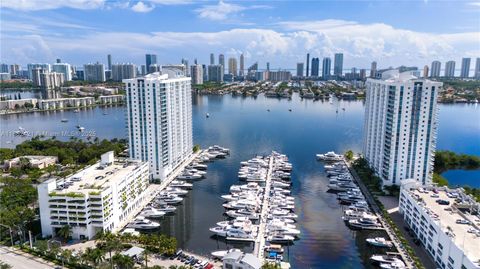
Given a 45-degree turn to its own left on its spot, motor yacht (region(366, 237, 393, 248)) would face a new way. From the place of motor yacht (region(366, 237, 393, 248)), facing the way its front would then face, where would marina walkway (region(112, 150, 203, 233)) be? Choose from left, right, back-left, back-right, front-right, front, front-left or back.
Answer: front-right

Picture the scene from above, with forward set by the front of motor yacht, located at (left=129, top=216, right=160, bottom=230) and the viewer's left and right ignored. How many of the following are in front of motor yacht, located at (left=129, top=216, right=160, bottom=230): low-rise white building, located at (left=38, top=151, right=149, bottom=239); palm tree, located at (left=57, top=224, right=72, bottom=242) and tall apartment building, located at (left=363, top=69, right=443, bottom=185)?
1

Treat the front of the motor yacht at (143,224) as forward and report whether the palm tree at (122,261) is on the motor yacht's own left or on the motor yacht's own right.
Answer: on the motor yacht's own right

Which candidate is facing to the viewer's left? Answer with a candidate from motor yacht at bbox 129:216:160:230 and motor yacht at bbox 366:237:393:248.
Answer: motor yacht at bbox 366:237:393:248

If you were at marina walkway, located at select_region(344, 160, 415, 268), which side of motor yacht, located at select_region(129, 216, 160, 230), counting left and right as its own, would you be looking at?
front

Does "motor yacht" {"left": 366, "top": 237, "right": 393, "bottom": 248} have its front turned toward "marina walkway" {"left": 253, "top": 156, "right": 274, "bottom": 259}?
yes

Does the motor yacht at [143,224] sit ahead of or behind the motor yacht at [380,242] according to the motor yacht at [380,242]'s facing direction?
ahead

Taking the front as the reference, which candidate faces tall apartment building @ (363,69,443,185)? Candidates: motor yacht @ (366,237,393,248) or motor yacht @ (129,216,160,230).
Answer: motor yacht @ (129,216,160,230)

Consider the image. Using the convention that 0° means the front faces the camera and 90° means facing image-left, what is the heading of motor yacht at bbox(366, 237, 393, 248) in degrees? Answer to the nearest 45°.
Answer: approximately 90°

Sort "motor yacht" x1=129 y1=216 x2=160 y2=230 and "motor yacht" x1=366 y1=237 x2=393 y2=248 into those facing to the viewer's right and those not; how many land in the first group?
1

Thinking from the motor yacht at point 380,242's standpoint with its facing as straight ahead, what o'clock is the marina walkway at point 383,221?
The marina walkway is roughly at 3 o'clock from the motor yacht.

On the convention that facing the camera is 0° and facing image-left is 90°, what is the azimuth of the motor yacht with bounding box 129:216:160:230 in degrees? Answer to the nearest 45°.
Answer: approximately 270°

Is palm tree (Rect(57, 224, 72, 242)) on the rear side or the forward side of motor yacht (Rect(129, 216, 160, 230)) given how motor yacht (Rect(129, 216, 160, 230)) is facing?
on the rear side

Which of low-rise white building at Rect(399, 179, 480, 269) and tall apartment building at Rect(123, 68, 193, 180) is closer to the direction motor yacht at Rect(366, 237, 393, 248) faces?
the tall apartment building

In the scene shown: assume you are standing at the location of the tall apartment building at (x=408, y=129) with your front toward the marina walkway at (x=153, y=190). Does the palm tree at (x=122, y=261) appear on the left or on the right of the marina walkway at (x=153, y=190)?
left

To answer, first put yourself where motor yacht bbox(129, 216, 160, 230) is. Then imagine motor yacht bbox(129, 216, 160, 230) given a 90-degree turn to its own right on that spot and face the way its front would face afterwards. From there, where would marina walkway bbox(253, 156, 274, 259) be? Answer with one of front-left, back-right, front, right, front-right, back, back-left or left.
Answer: left

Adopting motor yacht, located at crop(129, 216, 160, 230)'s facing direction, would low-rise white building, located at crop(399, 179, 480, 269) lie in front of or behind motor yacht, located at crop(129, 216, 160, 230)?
in front
